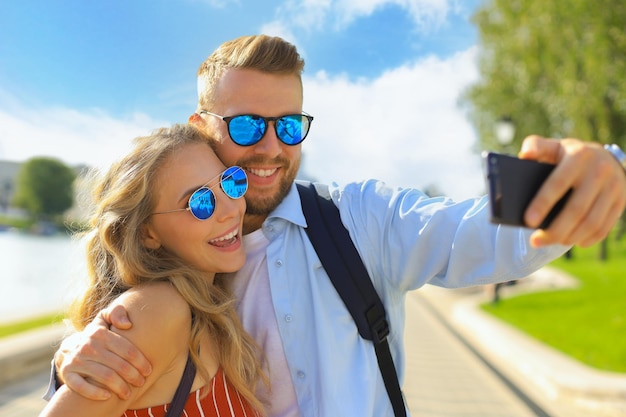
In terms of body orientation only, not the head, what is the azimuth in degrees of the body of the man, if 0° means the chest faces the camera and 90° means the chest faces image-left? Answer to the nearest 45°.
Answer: approximately 0°

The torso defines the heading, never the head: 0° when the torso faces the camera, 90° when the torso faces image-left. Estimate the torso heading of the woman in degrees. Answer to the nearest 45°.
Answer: approximately 315°

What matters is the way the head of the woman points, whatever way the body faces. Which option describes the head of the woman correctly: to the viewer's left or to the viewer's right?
to the viewer's right
